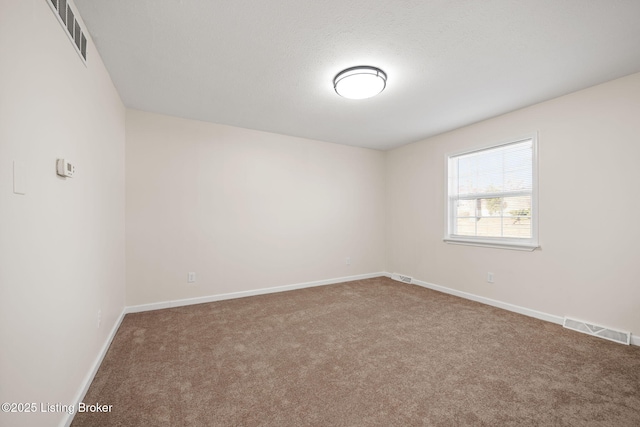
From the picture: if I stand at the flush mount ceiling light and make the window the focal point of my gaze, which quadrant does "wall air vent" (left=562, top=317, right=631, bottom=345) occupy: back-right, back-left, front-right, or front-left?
front-right

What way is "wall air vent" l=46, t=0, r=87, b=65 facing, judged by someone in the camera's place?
facing to the right of the viewer

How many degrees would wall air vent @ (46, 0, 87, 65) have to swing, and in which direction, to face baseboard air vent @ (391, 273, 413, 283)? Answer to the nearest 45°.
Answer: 0° — it already faces it

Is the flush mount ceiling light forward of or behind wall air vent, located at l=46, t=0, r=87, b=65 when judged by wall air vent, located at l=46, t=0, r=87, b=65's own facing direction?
forward

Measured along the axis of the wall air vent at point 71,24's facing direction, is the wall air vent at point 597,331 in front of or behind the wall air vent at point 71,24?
in front
